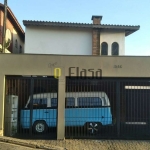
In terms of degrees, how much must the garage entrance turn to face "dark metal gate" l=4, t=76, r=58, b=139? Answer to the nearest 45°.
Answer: approximately 90° to its right

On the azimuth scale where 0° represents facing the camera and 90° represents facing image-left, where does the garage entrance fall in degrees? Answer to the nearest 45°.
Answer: approximately 0°

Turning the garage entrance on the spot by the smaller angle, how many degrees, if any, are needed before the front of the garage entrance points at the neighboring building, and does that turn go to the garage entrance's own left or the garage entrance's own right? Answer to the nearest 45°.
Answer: approximately 135° to the garage entrance's own right

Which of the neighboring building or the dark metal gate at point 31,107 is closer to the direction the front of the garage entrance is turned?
the dark metal gate
